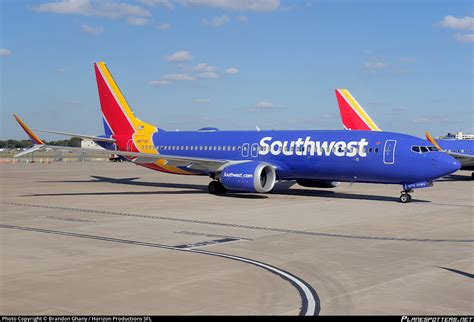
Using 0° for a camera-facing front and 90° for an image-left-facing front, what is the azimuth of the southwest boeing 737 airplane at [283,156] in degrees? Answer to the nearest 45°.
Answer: approximately 315°
